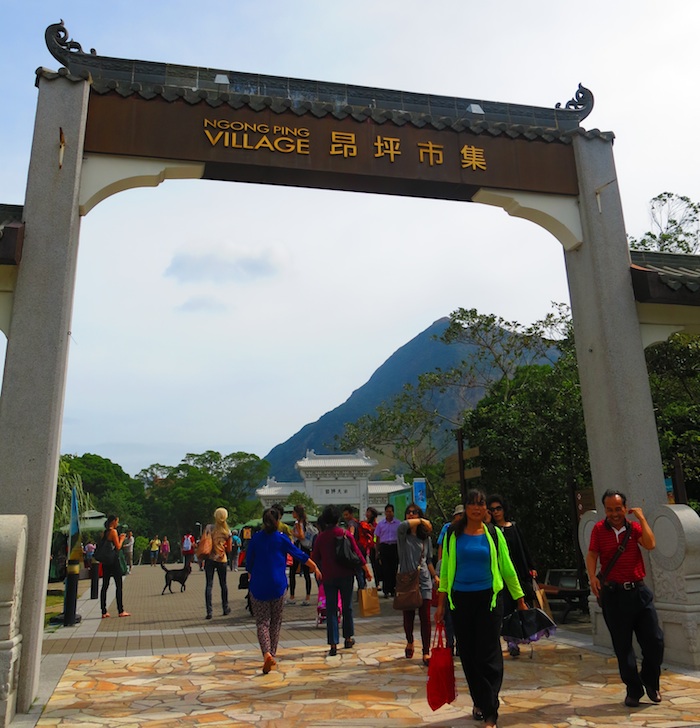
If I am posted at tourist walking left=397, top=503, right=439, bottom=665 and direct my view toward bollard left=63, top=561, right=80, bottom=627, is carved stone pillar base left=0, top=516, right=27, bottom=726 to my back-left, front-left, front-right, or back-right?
front-left

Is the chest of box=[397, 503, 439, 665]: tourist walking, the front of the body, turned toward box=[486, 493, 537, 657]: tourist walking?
no

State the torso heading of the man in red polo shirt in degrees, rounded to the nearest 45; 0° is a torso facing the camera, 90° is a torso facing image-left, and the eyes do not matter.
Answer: approximately 0°

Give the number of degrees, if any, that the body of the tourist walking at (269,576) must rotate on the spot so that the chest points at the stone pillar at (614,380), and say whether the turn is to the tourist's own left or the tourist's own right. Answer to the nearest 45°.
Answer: approximately 90° to the tourist's own right

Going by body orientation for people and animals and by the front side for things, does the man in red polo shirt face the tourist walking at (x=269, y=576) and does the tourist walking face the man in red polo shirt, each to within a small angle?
no

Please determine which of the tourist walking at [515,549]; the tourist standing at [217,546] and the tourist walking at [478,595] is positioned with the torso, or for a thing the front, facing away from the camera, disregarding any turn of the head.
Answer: the tourist standing at [217,546]

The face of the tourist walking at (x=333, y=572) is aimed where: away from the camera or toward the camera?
away from the camera

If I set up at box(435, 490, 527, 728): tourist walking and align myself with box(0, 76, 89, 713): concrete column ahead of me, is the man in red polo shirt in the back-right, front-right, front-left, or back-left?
back-right

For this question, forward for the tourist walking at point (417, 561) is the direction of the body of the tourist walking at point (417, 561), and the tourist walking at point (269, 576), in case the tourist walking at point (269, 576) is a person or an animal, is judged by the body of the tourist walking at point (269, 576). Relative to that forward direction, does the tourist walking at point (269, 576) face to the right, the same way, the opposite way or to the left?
the opposite way

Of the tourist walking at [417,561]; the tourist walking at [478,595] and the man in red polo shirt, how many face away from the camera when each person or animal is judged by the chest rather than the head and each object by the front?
0

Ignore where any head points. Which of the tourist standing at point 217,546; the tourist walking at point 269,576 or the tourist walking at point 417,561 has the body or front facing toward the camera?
the tourist walking at point 417,561

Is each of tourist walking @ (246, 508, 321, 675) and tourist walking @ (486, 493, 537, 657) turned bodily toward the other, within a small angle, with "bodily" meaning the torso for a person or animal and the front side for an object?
no

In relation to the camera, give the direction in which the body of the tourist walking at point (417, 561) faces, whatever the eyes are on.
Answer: toward the camera

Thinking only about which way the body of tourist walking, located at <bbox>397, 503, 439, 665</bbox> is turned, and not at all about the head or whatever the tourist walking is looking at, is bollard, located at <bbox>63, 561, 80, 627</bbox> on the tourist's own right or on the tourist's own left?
on the tourist's own right

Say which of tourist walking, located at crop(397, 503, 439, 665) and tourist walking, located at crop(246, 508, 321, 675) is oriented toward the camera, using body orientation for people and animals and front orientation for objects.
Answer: tourist walking, located at crop(397, 503, 439, 665)

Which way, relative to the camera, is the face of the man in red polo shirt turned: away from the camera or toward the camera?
toward the camera

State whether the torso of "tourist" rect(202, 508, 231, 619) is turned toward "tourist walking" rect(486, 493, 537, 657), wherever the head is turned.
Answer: no

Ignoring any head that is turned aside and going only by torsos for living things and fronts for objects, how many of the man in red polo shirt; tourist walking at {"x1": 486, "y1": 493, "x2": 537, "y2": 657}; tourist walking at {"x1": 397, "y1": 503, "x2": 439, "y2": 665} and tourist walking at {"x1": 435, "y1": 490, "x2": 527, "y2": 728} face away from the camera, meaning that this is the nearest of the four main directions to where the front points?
0

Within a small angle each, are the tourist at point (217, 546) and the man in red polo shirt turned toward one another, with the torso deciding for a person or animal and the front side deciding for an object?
no

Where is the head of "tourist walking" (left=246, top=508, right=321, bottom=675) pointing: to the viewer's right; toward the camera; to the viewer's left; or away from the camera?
away from the camera

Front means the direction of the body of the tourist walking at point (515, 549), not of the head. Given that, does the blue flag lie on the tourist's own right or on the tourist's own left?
on the tourist's own right

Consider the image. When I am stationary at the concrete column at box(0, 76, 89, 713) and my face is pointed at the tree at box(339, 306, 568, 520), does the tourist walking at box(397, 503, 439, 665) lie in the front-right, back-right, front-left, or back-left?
front-right

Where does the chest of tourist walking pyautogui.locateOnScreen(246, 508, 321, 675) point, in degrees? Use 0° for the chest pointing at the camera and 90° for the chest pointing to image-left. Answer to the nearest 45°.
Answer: approximately 180°
